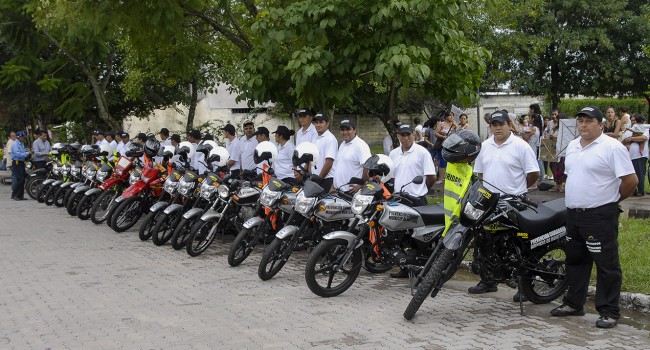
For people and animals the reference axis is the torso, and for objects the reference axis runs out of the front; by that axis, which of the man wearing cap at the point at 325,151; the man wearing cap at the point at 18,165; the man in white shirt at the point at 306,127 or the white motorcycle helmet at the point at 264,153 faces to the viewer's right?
the man wearing cap at the point at 18,165

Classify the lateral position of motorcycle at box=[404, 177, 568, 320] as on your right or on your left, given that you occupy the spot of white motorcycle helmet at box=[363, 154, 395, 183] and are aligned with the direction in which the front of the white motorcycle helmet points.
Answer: on your left

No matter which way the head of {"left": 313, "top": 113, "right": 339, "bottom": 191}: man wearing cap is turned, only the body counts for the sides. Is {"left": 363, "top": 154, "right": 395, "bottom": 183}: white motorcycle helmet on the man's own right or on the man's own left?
on the man's own left

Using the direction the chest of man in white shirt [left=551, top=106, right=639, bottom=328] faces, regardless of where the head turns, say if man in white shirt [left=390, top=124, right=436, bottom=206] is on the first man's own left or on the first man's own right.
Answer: on the first man's own right

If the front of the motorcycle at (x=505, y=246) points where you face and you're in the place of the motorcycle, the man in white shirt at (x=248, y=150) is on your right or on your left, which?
on your right

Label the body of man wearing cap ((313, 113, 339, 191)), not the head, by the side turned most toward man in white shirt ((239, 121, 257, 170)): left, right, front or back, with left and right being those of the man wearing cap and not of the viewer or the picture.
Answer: right

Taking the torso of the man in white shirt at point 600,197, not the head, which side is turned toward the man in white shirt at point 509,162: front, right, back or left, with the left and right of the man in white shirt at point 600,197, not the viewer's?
right

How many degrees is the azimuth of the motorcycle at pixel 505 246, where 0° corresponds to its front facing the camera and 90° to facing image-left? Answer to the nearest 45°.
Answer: approximately 45°

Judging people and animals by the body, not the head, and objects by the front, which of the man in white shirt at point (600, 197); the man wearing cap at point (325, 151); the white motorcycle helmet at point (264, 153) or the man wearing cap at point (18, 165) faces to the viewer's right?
the man wearing cap at point (18, 165)
